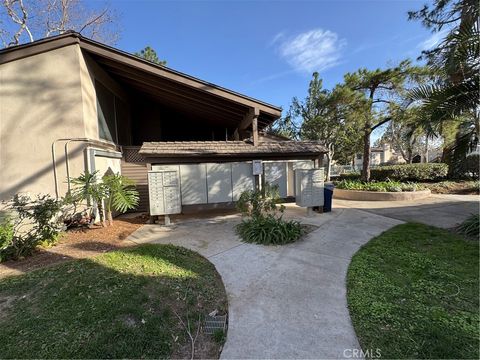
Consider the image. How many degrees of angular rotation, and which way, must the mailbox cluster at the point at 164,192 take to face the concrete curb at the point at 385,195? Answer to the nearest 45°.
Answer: approximately 90° to its left

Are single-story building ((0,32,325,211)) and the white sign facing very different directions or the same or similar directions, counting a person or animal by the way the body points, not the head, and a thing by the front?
same or similar directions

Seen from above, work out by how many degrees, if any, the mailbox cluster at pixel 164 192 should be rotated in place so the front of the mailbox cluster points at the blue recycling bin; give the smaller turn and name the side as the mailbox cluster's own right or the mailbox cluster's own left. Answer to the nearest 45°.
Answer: approximately 90° to the mailbox cluster's own left

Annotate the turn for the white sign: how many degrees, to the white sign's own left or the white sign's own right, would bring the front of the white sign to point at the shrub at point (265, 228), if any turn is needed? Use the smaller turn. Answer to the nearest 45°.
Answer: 0° — it already faces it

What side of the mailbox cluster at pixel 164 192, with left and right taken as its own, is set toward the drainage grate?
front

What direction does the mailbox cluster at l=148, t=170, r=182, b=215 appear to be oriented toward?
toward the camera

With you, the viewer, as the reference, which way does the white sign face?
facing the viewer

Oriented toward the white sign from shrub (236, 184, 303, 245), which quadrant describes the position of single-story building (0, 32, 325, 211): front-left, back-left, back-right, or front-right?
front-left

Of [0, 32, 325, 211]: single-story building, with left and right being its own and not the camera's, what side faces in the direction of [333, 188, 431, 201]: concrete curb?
left

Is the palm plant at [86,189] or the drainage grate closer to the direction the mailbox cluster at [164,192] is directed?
the drainage grate

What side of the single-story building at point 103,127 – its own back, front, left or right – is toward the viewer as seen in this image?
front

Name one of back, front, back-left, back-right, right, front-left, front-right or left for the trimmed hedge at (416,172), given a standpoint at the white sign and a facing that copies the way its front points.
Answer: back-left

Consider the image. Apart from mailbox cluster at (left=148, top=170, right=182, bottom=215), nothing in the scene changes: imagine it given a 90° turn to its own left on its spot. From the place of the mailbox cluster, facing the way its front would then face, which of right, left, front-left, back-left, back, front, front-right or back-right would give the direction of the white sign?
front
